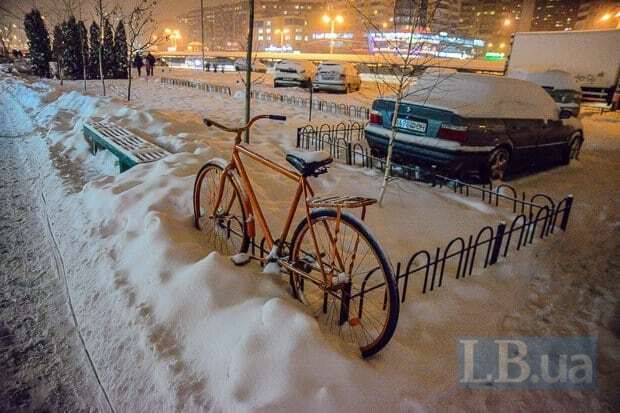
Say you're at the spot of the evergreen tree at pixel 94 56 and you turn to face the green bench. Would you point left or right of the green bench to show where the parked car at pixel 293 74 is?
left

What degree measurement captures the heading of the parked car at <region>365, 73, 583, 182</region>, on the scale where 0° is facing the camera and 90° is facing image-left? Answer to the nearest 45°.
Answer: approximately 225°

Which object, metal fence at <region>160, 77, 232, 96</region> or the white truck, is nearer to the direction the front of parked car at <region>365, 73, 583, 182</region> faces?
the white truck

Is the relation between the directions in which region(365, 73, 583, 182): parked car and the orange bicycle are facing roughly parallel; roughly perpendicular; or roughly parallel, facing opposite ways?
roughly perpendicular

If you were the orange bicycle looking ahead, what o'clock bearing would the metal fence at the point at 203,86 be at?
The metal fence is roughly at 1 o'clock from the orange bicycle.

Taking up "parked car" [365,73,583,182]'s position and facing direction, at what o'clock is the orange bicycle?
The orange bicycle is roughly at 5 o'clock from the parked car.

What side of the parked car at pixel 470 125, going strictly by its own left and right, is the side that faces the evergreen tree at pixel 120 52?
left

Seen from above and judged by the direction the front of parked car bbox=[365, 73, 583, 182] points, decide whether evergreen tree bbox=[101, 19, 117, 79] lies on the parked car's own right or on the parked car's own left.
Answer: on the parked car's own left

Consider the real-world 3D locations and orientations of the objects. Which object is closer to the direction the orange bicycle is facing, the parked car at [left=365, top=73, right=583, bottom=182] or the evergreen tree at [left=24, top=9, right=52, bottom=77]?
the evergreen tree
